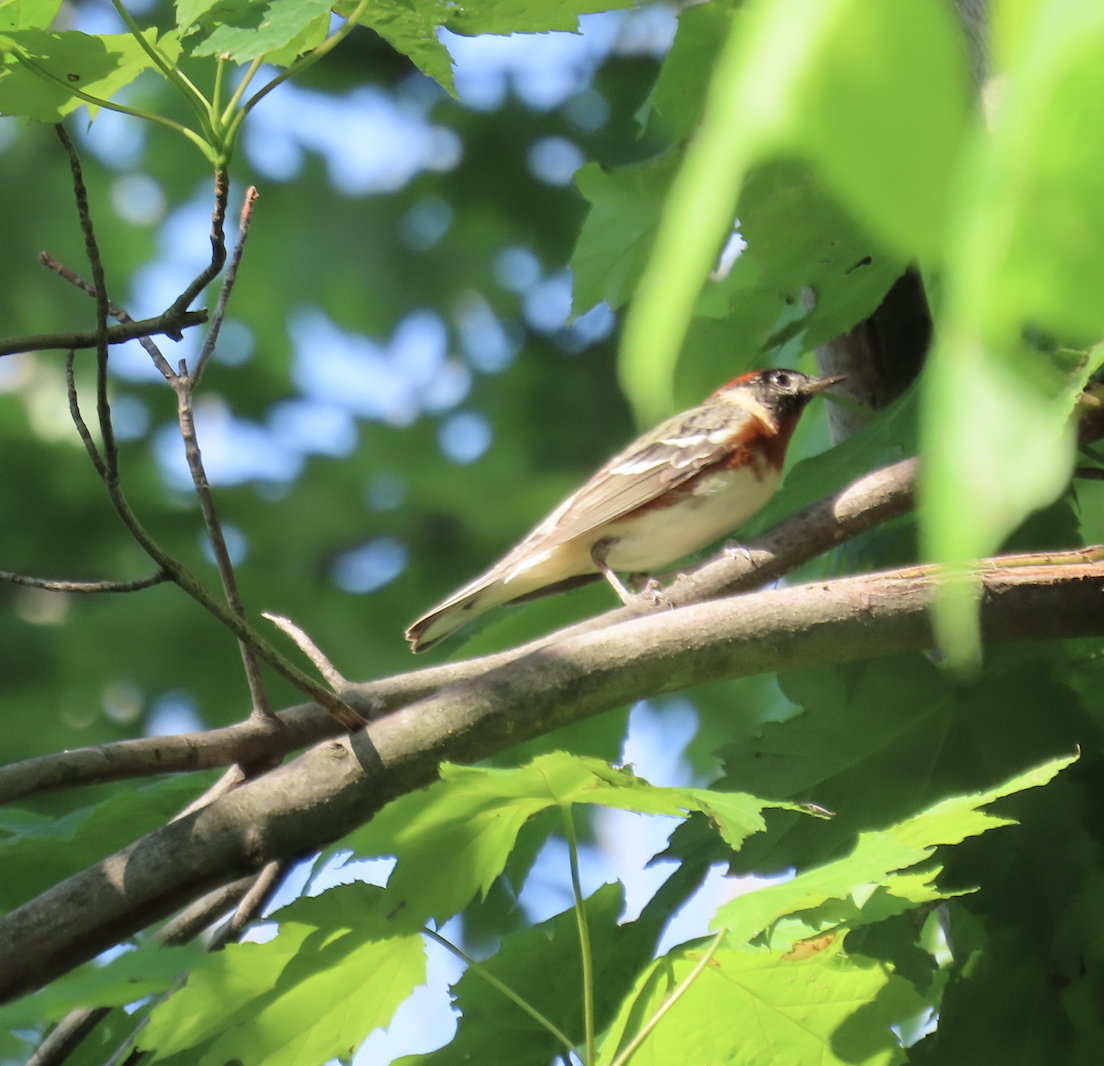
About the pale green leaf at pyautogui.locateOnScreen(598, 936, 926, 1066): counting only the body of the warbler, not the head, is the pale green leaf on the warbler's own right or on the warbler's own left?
on the warbler's own right

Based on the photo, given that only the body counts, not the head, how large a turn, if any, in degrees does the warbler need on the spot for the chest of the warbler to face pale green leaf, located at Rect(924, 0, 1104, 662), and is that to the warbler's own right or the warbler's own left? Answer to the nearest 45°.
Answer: approximately 90° to the warbler's own right

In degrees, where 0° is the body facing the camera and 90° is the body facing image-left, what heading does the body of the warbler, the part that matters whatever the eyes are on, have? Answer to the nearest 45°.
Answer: approximately 270°

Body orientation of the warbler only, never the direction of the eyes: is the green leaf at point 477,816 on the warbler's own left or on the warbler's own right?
on the warbler's own right
